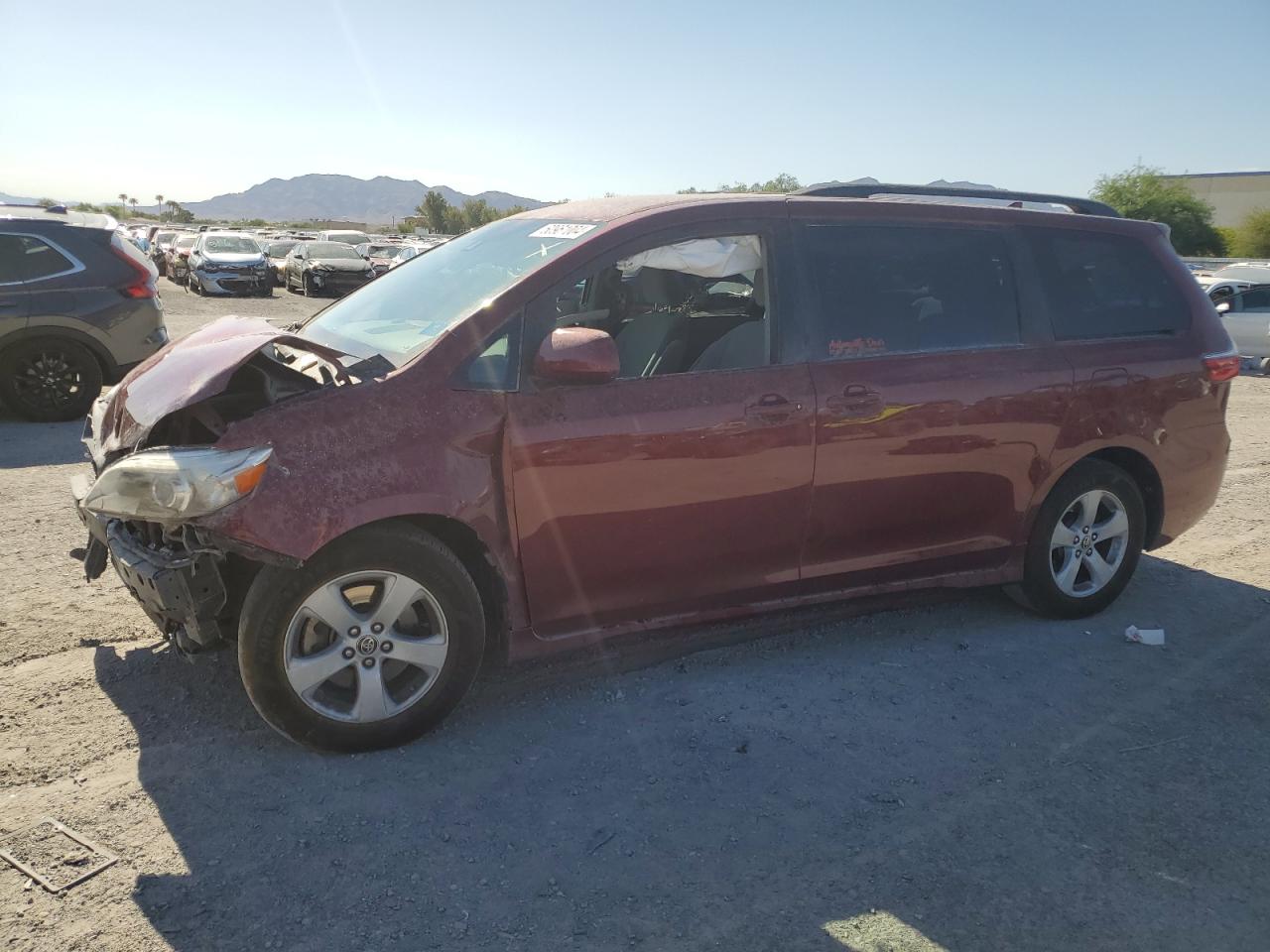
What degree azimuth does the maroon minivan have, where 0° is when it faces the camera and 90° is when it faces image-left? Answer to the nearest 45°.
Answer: approximately 45°

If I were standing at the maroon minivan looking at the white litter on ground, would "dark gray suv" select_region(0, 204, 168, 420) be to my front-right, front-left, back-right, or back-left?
back-left

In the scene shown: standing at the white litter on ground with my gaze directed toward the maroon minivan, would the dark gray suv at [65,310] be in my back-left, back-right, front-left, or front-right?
front-right

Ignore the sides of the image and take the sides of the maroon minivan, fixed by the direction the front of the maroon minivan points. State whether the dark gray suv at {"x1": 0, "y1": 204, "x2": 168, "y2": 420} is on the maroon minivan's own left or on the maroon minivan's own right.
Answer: on the maroon minivan's own right

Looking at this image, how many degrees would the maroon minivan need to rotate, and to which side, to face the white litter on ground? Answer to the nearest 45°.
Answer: approximately 135° to its left
